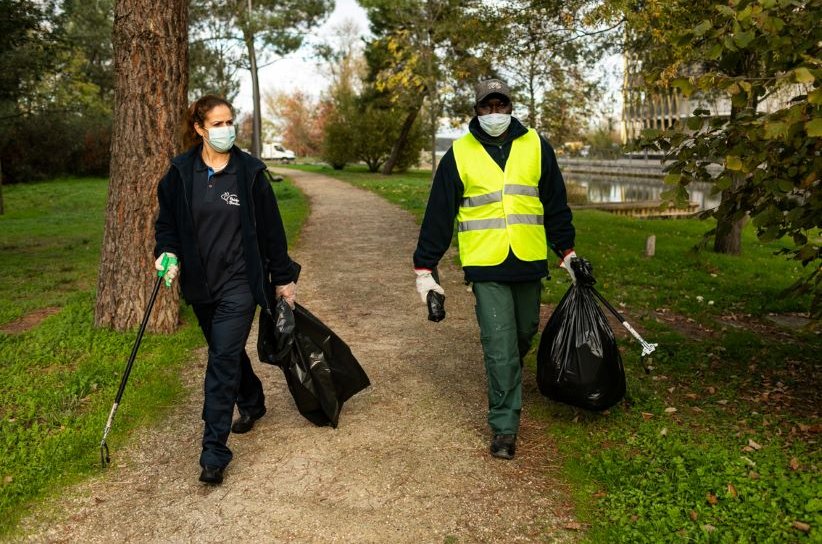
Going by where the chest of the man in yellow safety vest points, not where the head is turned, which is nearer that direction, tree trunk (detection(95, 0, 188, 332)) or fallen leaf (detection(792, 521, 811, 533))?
the fallen leaf

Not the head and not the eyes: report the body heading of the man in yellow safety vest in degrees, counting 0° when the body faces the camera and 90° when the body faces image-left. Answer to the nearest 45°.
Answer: approximately 0°

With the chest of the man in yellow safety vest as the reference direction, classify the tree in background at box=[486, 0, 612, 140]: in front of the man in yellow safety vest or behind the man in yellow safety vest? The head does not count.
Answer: behind

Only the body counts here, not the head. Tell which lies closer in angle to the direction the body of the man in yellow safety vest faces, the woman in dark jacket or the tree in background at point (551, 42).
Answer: the woman in dark jacket

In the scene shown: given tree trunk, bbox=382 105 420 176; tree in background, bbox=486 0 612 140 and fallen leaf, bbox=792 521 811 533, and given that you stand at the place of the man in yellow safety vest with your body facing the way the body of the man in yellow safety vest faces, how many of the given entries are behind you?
2

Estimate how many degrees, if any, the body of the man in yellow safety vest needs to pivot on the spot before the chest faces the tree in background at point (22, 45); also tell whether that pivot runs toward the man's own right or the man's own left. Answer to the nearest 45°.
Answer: approximately 135° to the man's own right

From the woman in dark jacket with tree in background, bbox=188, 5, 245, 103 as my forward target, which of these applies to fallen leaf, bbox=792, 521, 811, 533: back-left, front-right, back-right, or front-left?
back-right

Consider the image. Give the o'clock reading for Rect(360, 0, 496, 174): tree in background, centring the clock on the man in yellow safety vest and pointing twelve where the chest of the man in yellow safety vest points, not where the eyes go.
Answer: The tree in background is roughly at 6 o'clock from the man in yellow safety vest.

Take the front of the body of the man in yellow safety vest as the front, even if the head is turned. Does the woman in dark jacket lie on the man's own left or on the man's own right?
on the man's own right

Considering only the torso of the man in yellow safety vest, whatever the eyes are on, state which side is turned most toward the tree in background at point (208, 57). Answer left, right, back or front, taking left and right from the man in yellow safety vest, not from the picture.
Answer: back
